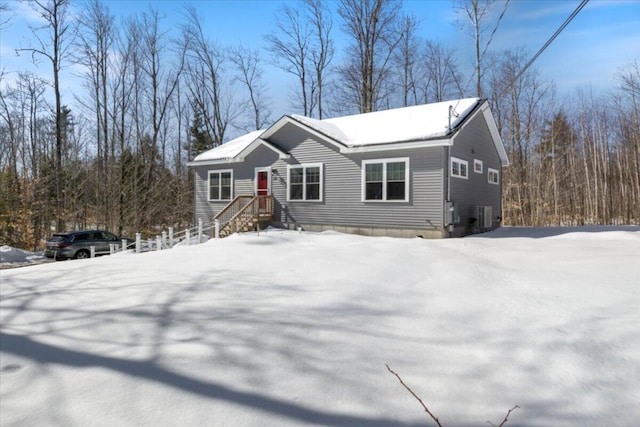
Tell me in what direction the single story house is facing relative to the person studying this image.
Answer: facing the viewer and to the left of the viewer

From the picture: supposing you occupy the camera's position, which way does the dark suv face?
facing away from the viewer and to the right of the viewer

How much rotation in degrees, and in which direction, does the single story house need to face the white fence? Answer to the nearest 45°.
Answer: approximately 45° to its right

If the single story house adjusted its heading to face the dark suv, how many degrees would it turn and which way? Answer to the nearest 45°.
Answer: approximately 45° to its right
